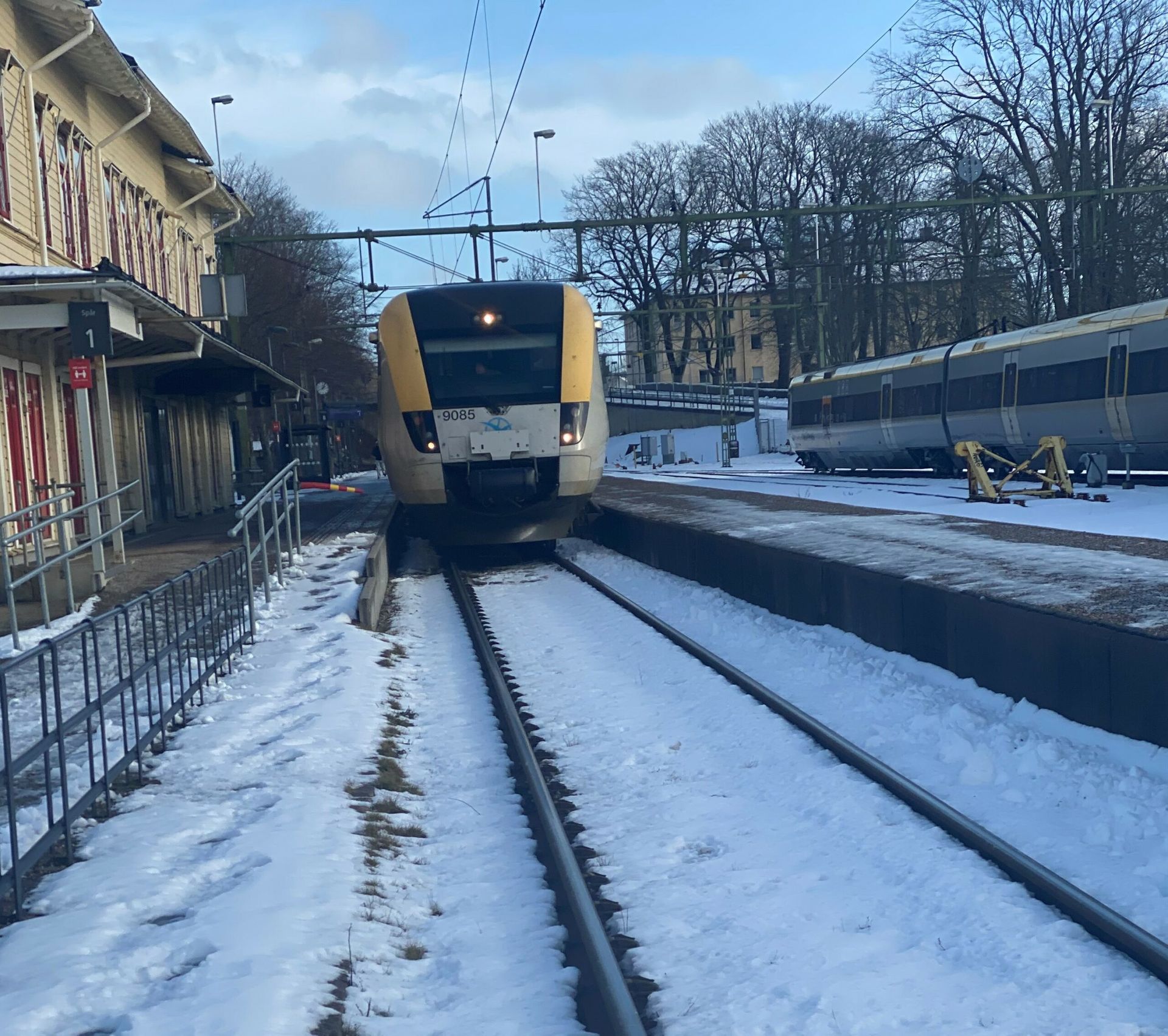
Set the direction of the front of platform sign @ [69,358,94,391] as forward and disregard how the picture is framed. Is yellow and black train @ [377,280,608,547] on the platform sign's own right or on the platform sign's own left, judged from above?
on the platform sign's own left

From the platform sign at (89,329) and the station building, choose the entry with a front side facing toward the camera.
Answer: the platform sign

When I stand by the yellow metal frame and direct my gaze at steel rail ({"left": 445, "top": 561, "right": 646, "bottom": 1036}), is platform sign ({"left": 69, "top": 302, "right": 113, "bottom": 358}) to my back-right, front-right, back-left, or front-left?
front-right

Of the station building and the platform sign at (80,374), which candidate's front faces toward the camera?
the platform sign

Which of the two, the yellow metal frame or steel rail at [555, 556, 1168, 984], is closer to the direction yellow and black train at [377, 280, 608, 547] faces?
the steel rail

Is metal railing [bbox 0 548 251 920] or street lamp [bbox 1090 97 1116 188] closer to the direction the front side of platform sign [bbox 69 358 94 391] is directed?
the metal railing

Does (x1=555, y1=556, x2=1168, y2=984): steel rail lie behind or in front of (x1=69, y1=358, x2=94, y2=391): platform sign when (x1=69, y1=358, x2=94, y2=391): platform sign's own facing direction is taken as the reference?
in front

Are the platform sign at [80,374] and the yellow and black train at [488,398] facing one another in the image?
no

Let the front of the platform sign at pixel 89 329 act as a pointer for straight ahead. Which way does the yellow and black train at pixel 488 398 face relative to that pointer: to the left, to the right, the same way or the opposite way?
the same way

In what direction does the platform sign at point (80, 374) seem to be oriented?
toward the camera

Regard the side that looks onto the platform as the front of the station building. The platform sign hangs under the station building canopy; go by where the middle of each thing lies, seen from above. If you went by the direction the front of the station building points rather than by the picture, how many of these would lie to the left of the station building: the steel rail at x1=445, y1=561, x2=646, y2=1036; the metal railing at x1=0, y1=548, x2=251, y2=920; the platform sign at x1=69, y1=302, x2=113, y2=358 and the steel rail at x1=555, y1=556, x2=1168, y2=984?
0

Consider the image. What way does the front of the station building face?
to the viewer's right

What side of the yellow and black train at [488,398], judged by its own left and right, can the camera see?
front

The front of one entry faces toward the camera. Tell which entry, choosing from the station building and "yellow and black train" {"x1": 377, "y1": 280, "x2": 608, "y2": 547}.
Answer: the yellow and black train

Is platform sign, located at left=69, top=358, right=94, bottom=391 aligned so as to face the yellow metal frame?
no

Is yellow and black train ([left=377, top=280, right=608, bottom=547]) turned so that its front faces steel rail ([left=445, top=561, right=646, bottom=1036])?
yes

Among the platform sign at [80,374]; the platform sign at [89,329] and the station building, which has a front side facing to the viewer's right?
the station building

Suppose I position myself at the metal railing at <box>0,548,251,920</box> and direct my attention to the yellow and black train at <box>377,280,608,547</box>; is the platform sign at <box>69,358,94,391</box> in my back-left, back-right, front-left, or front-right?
front-left

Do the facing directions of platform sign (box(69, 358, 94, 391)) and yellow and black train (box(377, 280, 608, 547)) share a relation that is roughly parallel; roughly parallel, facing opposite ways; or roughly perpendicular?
roughly parallel
